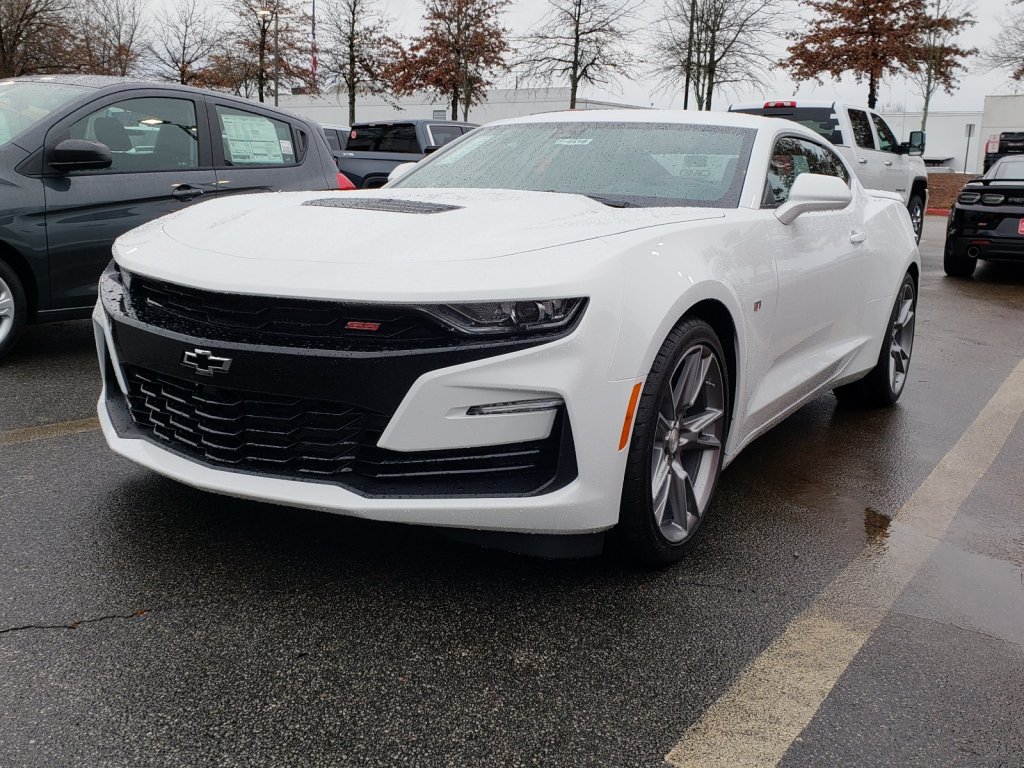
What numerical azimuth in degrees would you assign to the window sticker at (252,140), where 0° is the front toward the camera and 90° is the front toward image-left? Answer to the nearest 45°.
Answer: approximately 0°

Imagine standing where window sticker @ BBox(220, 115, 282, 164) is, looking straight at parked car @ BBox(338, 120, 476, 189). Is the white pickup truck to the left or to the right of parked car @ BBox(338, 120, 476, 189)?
right

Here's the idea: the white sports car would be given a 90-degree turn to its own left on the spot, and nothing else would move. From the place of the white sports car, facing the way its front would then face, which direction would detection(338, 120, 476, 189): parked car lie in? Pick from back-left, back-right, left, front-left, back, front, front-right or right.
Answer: back-left

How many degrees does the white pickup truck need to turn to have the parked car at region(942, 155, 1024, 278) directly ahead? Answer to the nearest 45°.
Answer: approximately 90° to its right

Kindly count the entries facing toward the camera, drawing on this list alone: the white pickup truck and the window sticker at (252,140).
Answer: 1

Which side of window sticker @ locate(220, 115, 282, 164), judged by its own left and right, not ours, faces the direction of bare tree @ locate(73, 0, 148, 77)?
back

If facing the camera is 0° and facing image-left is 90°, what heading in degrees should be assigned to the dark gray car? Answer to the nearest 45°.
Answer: approximately 45°

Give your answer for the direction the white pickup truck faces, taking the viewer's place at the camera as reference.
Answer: facing away from the viewer and to the right of the viewer

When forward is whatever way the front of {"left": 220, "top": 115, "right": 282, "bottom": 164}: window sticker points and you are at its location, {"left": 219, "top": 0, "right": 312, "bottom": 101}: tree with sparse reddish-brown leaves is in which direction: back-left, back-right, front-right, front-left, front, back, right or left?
back

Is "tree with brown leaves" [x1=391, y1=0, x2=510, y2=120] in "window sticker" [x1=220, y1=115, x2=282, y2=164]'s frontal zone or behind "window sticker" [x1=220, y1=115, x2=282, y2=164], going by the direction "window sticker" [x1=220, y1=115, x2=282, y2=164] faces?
behind

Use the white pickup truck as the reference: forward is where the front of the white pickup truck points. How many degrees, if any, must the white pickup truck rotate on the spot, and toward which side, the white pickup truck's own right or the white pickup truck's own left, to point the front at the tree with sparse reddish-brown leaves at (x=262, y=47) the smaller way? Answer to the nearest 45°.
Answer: approximately 90° to the white pickup truck's own left

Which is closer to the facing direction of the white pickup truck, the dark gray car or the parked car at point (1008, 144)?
the parked car

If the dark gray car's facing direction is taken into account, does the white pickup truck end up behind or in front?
behind
